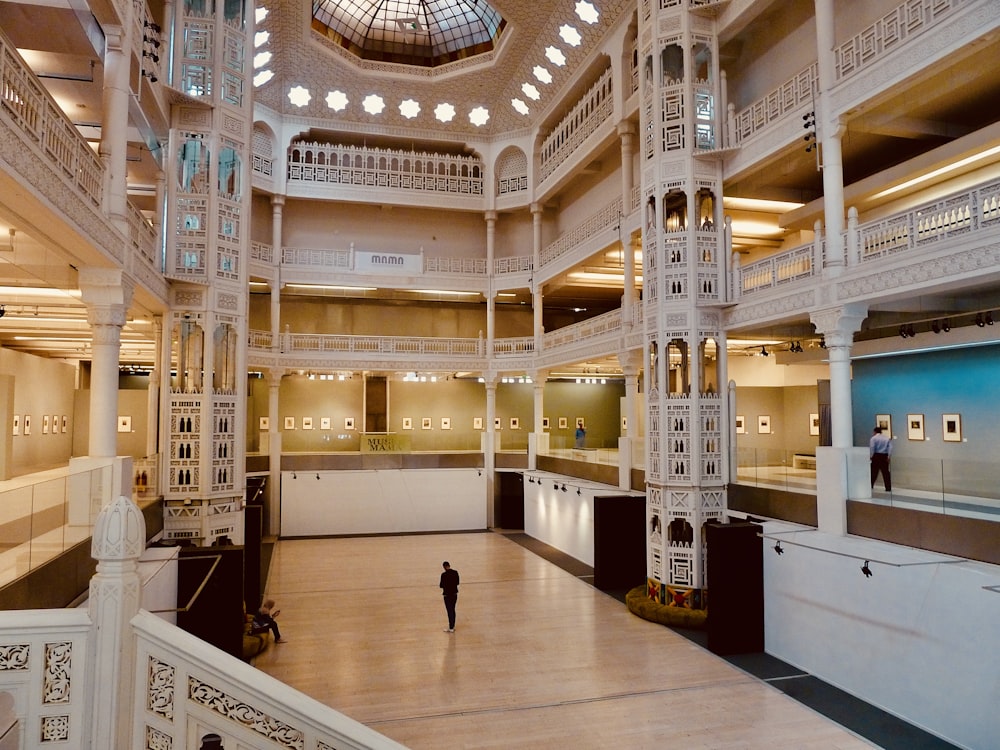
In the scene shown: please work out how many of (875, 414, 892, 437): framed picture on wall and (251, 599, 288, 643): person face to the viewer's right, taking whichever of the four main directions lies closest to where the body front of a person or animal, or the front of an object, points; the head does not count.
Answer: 1

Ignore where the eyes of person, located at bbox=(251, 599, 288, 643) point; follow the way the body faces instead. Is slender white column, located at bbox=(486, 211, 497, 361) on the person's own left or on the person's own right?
on the person's own left

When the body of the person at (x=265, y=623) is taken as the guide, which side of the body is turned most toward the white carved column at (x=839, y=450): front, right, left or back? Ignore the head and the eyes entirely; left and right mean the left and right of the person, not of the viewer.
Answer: front

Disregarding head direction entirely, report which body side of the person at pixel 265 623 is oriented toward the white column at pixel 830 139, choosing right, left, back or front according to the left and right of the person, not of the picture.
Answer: front

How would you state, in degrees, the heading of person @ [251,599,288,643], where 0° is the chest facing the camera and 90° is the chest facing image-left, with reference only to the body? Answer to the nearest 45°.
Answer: approximately 270°

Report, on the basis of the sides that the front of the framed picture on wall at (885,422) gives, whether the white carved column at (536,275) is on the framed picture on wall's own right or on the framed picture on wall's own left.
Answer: on the framed picture on wall's own right

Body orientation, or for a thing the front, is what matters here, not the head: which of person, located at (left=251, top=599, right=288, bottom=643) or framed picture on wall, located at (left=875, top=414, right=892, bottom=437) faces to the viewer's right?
the person

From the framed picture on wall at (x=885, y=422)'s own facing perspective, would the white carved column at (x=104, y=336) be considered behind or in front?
in front

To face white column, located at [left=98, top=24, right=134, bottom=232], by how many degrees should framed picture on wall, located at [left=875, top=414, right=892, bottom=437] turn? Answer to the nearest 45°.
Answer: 0° — it already faces it
